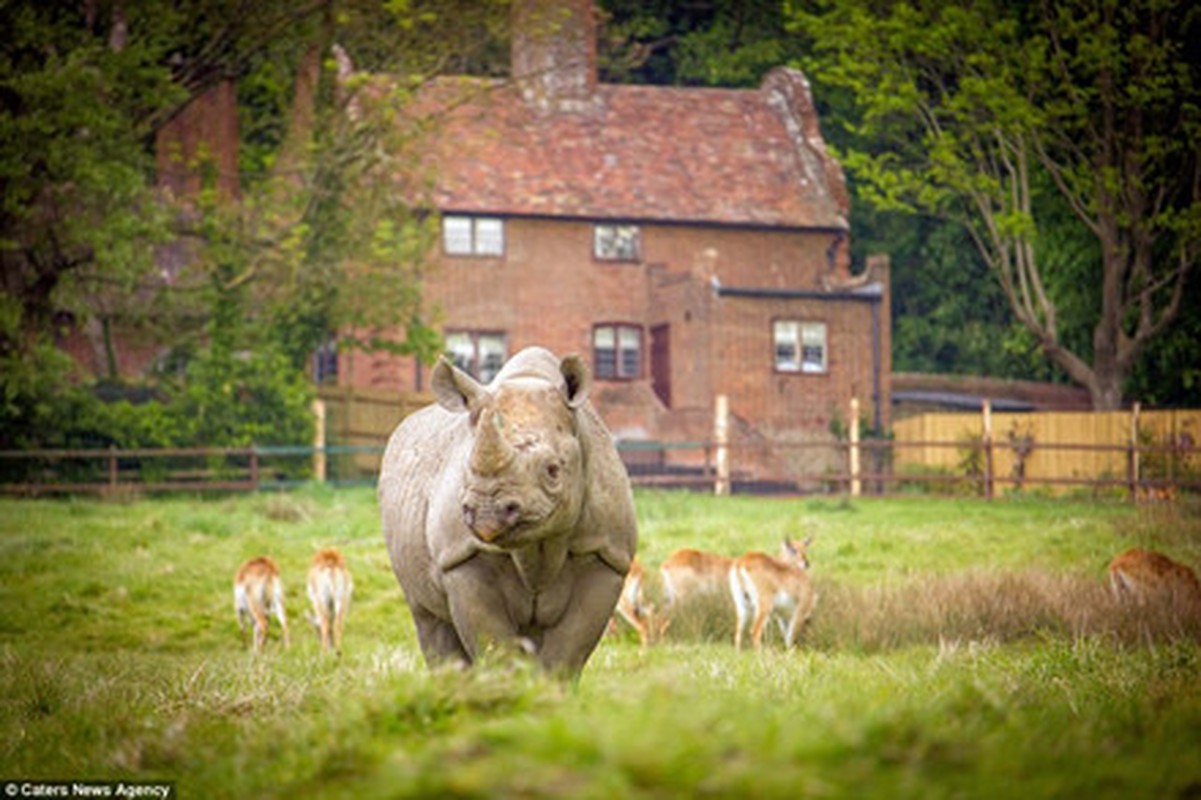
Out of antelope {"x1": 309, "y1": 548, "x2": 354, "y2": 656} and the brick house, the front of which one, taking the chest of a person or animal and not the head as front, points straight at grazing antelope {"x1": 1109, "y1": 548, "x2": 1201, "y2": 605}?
the brick house

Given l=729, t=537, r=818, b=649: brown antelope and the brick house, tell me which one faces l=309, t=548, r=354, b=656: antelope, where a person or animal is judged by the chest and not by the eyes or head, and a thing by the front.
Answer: the brick house

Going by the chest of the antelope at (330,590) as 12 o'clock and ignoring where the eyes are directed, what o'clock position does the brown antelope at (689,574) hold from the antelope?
The brown antelope is roughly at 3 o'clock from the antelope.

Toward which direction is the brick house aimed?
toward the camera

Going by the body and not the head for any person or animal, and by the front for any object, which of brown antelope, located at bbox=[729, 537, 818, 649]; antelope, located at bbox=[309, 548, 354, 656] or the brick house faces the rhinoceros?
the brick house

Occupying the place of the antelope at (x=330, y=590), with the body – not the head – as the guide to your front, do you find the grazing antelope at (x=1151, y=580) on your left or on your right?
on your right

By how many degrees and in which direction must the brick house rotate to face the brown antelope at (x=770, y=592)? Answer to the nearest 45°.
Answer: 0° — it already faces it

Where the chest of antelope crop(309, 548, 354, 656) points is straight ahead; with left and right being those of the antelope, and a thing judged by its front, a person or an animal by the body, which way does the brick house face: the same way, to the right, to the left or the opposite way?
the opposite way

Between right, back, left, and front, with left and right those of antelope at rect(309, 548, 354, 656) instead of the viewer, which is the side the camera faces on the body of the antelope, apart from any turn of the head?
back

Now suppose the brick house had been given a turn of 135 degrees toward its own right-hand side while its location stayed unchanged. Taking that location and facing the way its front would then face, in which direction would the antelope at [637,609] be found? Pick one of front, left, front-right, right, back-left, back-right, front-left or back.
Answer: back-left

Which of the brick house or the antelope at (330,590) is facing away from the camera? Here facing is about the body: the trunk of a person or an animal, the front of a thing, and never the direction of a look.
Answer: the antelope

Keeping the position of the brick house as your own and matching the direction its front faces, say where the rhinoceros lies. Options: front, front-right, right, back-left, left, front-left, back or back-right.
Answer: front

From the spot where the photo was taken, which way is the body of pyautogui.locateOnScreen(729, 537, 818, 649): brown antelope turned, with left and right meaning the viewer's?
facing away from the viewer and to the right of the viewer

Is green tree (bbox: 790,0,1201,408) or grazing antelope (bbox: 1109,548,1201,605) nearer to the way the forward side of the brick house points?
the grazing antelope

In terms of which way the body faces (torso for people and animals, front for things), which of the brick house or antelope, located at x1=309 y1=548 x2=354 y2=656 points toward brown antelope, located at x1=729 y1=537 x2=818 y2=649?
the brick house
